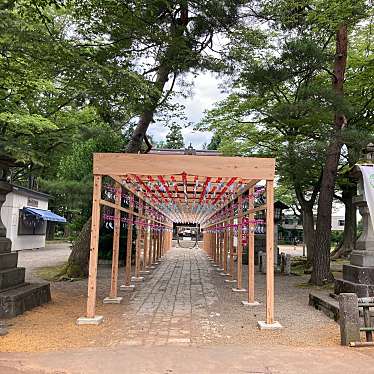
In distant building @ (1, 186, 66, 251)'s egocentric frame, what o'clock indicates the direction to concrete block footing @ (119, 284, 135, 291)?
The concrete block footing is roughly at 1 o'clock from the distant building.

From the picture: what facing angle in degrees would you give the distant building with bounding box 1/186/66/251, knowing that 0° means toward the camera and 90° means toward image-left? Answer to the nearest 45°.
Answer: approximately 315°

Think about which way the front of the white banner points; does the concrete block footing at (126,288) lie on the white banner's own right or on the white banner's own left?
on the white banner's own right

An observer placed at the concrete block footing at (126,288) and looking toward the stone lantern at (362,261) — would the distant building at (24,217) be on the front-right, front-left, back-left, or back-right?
back-left

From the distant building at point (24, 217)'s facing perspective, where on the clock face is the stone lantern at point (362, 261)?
The stone lantern is roughly at 1 o'clock from the distant building.
